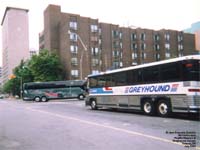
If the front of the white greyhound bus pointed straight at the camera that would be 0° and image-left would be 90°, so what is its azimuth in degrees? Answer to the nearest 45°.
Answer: approximately 135°
